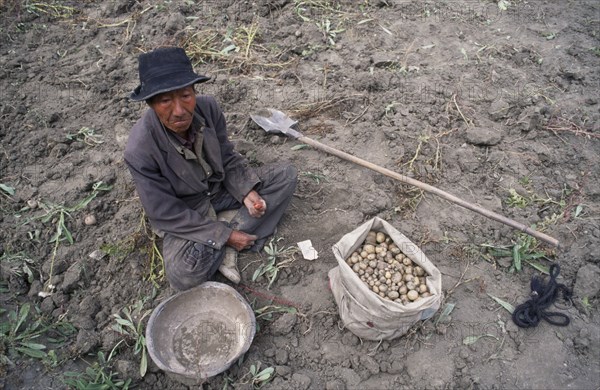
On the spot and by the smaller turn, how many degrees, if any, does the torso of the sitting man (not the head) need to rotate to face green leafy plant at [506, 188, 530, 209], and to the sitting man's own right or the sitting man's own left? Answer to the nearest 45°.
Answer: approximately 45° to the sitting man's own left

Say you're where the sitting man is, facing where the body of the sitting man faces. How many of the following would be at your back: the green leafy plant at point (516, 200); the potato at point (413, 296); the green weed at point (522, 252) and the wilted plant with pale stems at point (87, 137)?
1

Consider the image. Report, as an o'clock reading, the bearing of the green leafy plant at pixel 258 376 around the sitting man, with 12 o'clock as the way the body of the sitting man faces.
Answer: The green leafy plant is roughly at 1 o'clock from the sitting man.

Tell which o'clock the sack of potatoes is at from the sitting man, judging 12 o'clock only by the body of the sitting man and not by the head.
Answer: The sack of potatoes is roughly at 12 o'clock from the sitting man.

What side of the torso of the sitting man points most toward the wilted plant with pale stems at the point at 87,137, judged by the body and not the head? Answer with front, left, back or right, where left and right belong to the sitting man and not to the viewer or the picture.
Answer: back

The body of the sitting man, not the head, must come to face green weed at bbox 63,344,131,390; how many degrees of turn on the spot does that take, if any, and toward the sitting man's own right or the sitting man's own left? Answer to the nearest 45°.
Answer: approximately 90° to the sitting man's own right

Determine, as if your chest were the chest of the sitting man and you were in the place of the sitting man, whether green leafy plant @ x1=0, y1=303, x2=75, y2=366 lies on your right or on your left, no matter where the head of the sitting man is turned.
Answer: on your right

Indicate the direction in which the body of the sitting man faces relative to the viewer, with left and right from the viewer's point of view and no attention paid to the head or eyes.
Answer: facing the viewer and to the right of the viewer

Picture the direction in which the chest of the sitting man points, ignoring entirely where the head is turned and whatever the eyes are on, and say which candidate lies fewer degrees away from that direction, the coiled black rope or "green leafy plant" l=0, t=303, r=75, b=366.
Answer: the coiled black rope
